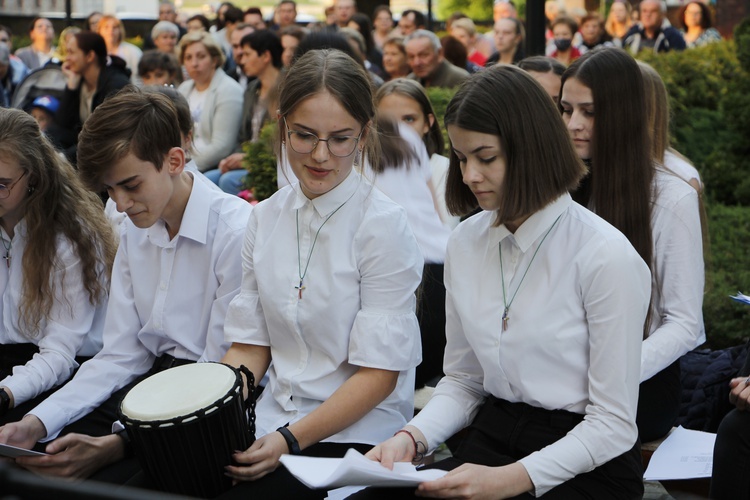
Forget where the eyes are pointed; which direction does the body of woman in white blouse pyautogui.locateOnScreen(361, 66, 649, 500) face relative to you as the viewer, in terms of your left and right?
facing the viewer and to the left of the viewer

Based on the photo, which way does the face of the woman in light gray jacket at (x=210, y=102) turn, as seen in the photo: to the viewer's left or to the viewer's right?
to the viewer's left

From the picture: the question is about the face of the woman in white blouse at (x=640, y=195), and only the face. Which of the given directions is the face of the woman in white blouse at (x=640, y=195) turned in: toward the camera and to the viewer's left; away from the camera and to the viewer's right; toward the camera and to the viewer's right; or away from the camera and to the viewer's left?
toward the camera and to the viewer's left

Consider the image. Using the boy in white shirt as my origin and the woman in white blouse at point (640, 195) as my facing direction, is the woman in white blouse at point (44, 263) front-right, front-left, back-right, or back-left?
back-left

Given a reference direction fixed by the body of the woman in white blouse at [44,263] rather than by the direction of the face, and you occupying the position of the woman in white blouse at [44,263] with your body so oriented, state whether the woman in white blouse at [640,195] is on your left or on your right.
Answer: on your left

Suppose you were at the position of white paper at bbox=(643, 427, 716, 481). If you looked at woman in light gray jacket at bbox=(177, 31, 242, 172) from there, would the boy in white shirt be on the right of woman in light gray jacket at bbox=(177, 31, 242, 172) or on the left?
left

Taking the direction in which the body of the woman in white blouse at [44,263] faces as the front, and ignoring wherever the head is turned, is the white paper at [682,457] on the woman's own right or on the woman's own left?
on the woman's own left

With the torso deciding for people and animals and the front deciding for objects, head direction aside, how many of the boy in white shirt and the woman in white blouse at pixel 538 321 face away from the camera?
0
